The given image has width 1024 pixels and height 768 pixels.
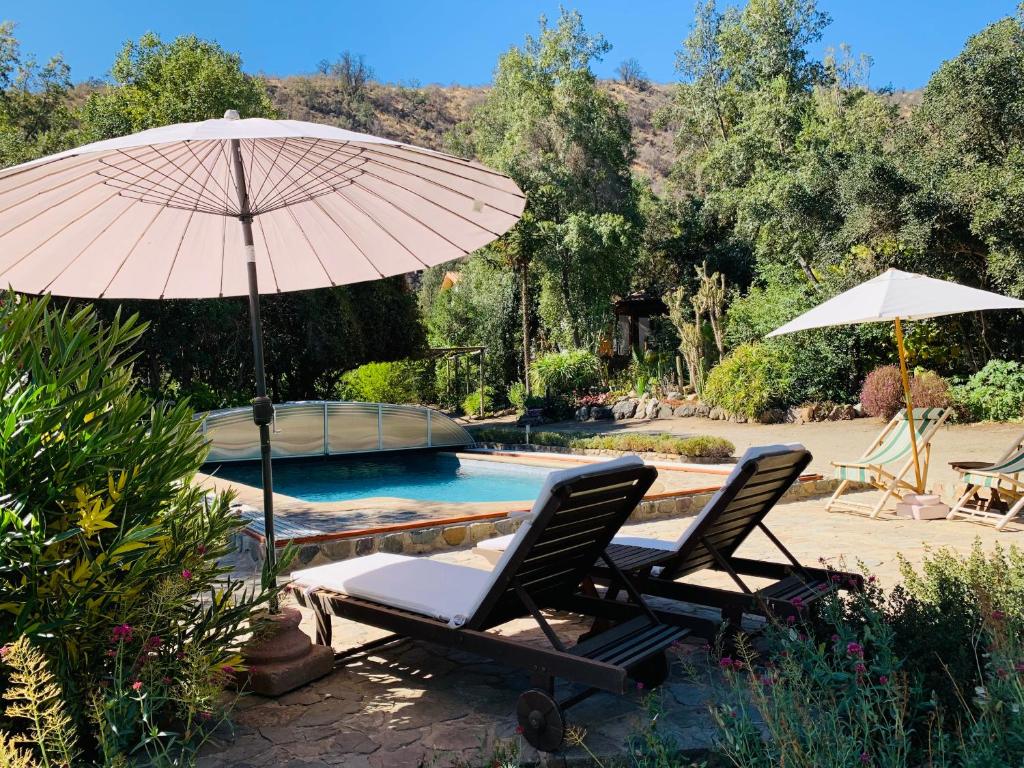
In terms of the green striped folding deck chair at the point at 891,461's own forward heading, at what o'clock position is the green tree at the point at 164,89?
The green tree is roughly at 2 o'clock from the green striped folding deck chair.

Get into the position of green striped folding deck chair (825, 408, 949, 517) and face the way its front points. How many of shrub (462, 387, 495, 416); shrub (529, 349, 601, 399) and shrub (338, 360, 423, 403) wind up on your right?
3

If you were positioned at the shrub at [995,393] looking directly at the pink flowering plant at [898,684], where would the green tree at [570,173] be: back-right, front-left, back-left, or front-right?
back-right

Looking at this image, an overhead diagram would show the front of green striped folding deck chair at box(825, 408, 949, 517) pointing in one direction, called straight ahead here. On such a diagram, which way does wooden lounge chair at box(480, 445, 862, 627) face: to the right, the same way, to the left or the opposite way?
to the right

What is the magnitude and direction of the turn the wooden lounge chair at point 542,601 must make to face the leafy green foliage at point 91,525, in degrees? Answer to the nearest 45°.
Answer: approximately 45° to its left

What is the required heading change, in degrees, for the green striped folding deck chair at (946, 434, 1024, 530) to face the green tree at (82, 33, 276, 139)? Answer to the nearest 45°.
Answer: approximately 45° to its right

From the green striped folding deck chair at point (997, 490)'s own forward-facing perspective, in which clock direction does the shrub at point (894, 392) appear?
The shrub is roughly at 4 o'clock from the green striped folding deck chair.

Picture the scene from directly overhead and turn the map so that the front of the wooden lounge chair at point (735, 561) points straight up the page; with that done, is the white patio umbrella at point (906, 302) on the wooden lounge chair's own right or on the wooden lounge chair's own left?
on the wooden lounge chair's own right

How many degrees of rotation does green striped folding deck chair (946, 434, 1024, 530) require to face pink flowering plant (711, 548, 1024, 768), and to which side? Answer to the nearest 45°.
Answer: approximately 45° to its left

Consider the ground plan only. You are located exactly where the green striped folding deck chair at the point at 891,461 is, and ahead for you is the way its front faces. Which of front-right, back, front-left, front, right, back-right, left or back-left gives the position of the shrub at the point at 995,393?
back-right

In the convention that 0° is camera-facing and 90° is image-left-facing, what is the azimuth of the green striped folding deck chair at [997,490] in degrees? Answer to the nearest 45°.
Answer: approximately 45°
